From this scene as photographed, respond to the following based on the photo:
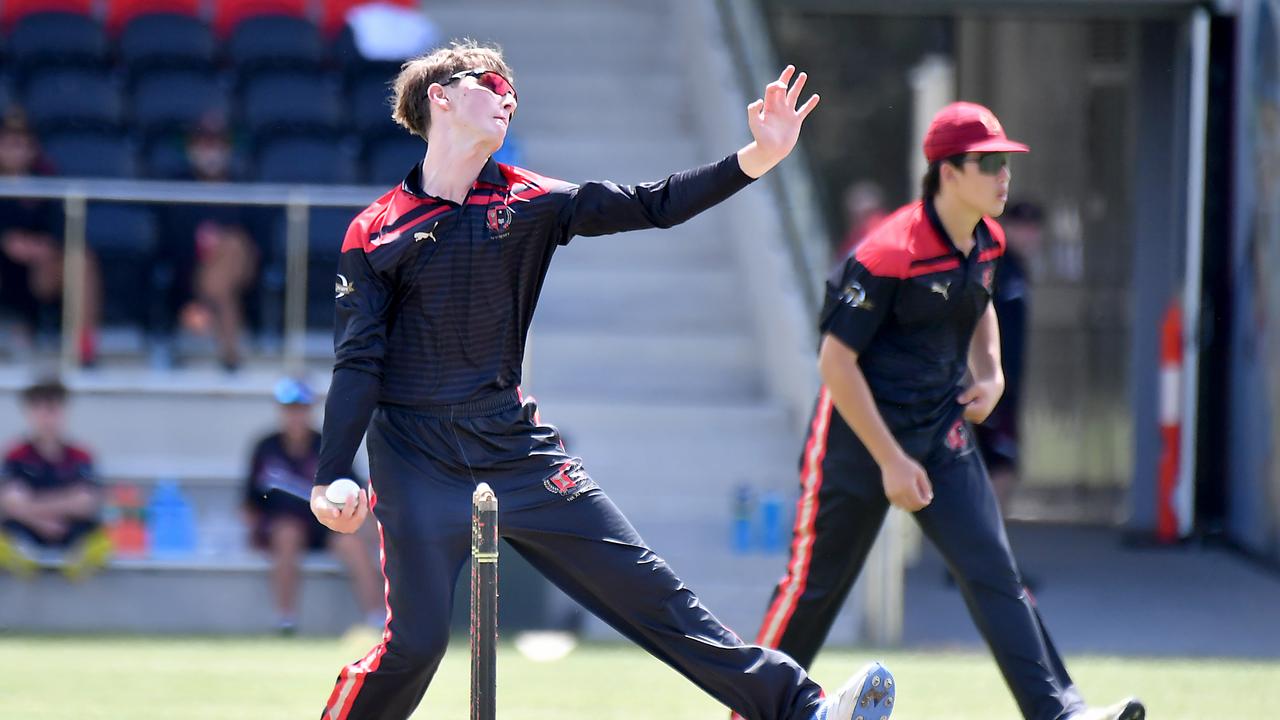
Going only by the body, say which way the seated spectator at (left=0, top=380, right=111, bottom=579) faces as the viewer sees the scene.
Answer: toward the camera

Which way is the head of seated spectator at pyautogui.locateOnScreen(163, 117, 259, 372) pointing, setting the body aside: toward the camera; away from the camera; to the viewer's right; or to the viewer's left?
toward the camera

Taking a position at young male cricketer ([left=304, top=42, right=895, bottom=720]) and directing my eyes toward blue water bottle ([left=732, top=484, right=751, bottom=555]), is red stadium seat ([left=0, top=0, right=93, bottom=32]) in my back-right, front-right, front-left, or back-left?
front-left

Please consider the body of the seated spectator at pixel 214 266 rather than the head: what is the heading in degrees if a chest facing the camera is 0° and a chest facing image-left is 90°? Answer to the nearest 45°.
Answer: approximately 0°

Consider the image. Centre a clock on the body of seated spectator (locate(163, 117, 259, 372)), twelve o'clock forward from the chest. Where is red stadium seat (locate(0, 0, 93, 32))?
The red stadium seat is roughly at 5 o'clock from the seated spectator.

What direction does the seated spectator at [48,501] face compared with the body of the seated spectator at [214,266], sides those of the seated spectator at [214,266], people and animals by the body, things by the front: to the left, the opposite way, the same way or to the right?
the same way

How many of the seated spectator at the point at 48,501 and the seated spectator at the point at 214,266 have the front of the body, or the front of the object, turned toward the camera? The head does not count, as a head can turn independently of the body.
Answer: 2

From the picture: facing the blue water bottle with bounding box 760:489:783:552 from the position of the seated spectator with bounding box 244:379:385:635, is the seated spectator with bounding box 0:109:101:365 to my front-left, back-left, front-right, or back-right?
back-left

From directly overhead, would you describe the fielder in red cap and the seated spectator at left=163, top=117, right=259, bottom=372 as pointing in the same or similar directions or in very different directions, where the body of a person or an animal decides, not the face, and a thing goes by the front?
same or similar directions
